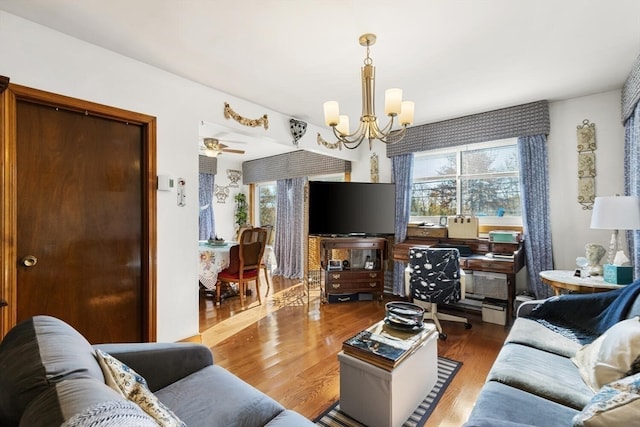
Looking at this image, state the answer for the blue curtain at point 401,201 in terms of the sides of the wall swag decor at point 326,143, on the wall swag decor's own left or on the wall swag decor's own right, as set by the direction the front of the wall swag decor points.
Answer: on the wall swag decor's own left

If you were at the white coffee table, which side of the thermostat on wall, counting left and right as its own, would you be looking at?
front

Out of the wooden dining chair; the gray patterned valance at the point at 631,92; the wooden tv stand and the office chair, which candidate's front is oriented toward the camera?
the wooden tv stand

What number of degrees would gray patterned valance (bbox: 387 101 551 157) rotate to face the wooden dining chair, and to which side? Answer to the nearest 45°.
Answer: approximately 45° to its right

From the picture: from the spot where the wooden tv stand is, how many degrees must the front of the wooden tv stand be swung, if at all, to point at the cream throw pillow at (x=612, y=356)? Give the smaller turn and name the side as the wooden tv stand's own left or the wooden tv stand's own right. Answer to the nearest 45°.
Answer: approximately 45° to the wooden tv stand's own left

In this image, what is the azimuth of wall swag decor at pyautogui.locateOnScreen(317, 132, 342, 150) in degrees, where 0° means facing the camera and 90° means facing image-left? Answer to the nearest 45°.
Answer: approximately 315°

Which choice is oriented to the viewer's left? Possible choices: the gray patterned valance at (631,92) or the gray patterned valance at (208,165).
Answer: the gray patterned valance at (631,92)

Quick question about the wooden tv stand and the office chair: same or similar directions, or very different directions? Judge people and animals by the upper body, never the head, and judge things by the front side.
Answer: very different directions

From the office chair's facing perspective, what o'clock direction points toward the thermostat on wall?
The thermostat on wall is roughly at 8 o'clock from the office chair.

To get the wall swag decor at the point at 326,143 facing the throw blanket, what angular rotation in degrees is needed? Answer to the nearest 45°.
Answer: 0° — it already faces it

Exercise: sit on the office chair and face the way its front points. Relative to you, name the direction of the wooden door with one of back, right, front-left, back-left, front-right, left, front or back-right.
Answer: back-left

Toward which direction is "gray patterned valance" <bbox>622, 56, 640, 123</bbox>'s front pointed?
to the viewer's left

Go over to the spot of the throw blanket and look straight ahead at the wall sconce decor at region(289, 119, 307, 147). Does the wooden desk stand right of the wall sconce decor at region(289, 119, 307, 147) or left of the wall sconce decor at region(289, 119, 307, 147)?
right

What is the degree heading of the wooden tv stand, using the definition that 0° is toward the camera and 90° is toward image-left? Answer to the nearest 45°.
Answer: approximately 0°

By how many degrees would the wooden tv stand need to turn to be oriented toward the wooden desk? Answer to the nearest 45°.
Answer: approximately 45° to its left

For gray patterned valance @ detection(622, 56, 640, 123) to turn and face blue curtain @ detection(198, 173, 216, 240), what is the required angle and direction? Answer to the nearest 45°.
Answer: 0° — it already faces it
